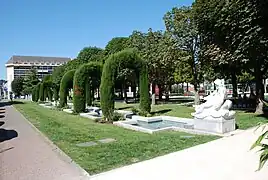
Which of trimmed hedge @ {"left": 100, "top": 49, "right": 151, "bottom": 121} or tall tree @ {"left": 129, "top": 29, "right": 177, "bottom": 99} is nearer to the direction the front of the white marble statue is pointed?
the trimmed hedge

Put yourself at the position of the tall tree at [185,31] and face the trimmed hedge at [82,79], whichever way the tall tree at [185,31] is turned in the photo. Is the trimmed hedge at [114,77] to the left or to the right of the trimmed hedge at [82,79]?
left

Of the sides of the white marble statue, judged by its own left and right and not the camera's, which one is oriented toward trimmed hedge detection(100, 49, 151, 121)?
right

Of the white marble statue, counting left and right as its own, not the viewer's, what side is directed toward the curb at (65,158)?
front

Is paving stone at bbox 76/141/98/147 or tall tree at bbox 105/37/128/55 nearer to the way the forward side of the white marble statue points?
the paving stone

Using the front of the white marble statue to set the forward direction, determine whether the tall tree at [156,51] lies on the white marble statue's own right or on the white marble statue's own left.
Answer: on the white marble statue's own right

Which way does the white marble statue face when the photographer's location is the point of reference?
facing the viewer and to the left of the viewer

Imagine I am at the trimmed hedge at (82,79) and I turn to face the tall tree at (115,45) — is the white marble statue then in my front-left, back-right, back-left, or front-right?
back-right
